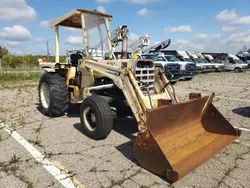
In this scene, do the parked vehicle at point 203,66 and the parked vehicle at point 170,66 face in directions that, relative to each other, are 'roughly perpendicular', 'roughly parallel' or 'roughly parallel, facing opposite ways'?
roughly parallel

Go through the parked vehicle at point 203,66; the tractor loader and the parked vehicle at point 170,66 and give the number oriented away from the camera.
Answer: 0

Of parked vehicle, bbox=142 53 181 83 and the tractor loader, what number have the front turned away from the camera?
0

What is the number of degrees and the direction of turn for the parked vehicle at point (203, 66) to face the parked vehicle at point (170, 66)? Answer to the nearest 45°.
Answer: approximately 45° to its right

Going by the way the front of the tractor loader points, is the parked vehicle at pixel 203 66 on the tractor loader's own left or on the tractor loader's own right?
on the tractor loader's own left

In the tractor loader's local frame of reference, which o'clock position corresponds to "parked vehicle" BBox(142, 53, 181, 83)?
The parked vehicle is roughly at 8 o'clock from the tractor loader.

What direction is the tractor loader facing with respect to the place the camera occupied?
facing the viewer and to the right of the viewer

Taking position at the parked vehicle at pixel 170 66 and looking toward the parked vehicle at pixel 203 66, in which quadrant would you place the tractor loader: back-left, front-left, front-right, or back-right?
back-right

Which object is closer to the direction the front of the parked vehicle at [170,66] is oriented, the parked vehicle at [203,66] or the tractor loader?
the tractor loader

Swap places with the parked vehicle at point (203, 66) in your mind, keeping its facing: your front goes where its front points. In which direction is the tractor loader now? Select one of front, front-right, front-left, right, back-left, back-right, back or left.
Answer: front-right
